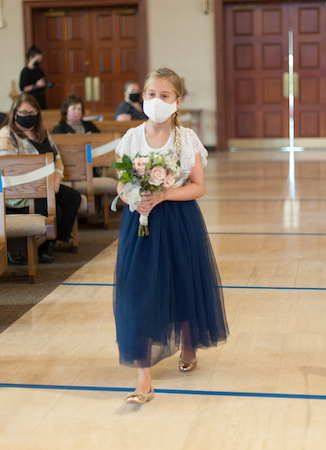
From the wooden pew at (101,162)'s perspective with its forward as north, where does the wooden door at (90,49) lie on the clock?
The wooden door is roughly at 6 o'clock from the wooden pew.

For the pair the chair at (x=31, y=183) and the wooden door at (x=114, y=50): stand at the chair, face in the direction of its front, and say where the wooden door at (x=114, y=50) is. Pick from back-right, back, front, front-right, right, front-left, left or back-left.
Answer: back

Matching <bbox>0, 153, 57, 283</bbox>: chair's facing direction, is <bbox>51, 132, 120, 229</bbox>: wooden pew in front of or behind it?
behind

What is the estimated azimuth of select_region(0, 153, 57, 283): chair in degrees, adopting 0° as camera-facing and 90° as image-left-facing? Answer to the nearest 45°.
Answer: approximately 0°

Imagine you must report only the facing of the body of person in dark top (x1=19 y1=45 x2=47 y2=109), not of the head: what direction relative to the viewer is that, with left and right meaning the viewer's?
facing the viewer and to the right of the viewer

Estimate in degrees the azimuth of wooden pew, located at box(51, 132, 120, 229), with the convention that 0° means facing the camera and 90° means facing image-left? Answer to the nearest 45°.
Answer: approximately 0°

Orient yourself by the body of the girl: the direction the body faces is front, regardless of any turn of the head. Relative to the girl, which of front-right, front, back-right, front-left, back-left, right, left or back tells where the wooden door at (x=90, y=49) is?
back-right

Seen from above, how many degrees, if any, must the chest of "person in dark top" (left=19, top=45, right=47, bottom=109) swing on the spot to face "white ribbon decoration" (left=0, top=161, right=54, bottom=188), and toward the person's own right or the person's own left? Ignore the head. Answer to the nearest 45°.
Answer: approximately 45° to the person's own right

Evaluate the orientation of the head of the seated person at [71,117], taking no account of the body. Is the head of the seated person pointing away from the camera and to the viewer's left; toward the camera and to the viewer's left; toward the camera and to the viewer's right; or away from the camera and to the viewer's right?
toward the camera and to the viewer's right

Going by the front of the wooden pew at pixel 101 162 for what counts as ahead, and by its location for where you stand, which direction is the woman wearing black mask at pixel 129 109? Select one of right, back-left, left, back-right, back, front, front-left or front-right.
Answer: back

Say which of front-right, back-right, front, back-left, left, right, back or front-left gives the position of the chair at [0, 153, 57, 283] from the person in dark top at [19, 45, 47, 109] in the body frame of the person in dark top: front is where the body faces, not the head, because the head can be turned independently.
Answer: front-right

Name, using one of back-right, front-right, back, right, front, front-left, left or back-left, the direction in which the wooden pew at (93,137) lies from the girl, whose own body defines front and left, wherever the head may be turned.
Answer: back-right
